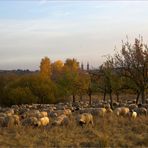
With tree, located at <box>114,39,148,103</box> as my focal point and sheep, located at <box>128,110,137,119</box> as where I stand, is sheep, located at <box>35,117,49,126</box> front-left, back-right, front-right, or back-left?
back-left

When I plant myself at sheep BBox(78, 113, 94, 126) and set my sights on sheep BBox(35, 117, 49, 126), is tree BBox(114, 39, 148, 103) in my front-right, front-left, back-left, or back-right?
back-right

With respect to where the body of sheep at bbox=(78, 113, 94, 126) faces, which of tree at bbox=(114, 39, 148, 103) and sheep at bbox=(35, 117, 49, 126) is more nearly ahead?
the sheep

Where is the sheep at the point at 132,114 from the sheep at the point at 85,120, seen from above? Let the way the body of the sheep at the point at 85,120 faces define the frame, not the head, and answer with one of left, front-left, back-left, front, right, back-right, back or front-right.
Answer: back

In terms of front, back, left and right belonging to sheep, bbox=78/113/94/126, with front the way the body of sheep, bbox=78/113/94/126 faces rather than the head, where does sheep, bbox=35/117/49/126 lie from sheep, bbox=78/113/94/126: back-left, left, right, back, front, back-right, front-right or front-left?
front-right

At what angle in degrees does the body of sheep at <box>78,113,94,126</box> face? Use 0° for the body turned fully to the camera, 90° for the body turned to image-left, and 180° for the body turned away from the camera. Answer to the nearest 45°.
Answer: approximately 45°
